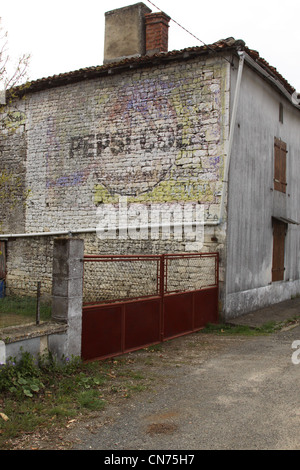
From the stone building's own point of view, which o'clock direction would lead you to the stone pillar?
The stone pillar is roughly at 2 o'clock from the stone building.

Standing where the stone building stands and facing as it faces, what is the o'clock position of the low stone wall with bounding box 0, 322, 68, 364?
The low stone wall is roughly at 2 o'clock from the stone building.

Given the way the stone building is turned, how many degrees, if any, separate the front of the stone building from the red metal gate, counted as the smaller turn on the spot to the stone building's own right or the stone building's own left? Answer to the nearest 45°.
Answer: approximately 45° to the stone building's own right

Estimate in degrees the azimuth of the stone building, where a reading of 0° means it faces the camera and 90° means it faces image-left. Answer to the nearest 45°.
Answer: approximately 315°
